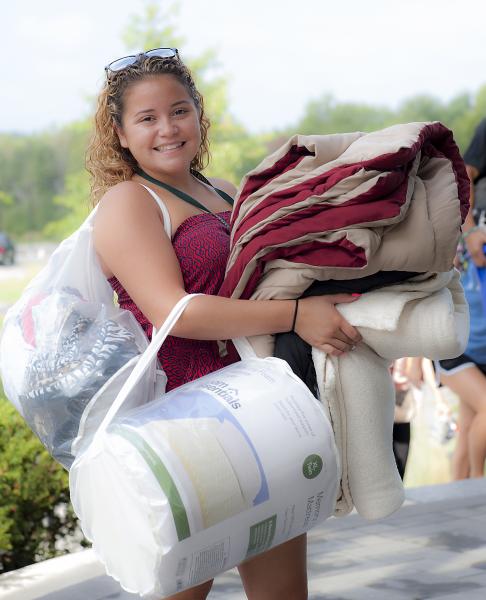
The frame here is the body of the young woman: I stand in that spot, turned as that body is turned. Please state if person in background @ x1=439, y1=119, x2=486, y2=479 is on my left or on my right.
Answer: on my left

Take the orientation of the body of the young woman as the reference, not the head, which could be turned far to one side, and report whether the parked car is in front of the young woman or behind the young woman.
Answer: behind

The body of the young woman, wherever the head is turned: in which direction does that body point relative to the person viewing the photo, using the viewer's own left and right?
facing the viewer and to the right of the viewer
